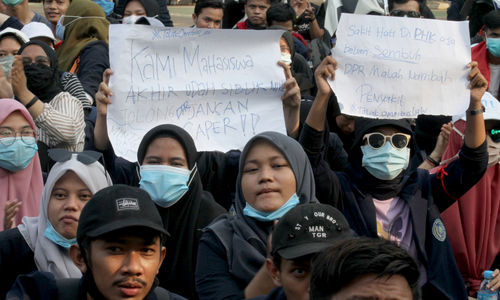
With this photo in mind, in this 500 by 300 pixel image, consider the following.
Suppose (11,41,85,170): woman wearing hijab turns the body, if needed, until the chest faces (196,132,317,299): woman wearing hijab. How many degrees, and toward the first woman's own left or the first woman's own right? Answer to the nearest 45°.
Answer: approximately 90° to the first woman's own left

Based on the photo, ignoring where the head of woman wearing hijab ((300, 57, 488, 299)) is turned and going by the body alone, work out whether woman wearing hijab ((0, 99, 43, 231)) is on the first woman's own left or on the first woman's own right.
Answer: on the first woman's own right

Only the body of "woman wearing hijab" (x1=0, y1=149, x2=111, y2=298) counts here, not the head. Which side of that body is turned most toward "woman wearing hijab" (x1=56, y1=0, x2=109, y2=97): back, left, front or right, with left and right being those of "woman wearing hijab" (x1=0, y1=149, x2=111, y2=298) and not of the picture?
back

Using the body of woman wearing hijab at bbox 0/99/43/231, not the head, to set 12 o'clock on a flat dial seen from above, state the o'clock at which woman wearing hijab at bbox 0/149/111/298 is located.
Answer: woman wearing hijab at bbox 0/149/111/298 is roughly at 12 o'clock from woman wearing hijab at bbox 0/99/43/231.

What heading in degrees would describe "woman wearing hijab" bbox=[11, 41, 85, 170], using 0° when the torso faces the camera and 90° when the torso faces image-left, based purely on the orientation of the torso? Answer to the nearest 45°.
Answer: approximately 45°

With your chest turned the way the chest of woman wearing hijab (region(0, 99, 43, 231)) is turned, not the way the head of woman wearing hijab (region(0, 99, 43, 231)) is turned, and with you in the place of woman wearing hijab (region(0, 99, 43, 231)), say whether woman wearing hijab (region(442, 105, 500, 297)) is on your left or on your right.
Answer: on your left
